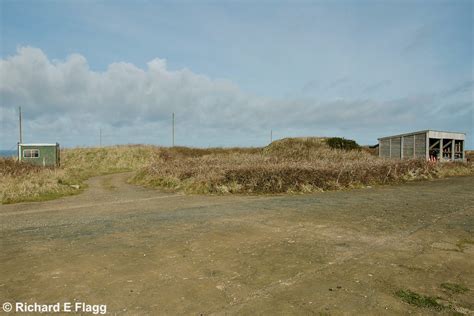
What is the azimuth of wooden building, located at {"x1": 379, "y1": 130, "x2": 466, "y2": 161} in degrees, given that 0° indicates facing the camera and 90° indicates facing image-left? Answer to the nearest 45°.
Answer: approximately 315°

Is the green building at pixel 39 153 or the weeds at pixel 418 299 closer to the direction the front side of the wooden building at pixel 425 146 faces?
the weeds

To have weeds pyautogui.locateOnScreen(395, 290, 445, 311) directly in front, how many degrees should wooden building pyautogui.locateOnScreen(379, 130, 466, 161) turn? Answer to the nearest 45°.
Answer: approximately 45° to its right

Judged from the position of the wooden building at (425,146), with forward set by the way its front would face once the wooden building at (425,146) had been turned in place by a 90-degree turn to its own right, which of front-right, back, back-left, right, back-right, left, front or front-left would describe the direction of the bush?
front-right

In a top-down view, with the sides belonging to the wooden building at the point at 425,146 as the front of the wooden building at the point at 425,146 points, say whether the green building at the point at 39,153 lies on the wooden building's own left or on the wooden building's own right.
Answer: on the wooden building's own right
